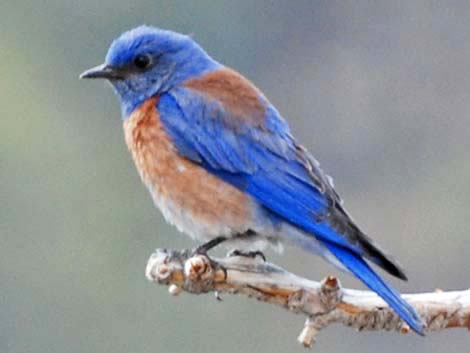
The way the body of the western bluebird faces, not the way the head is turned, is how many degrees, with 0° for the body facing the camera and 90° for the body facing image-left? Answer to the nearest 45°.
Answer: approximately 90°
